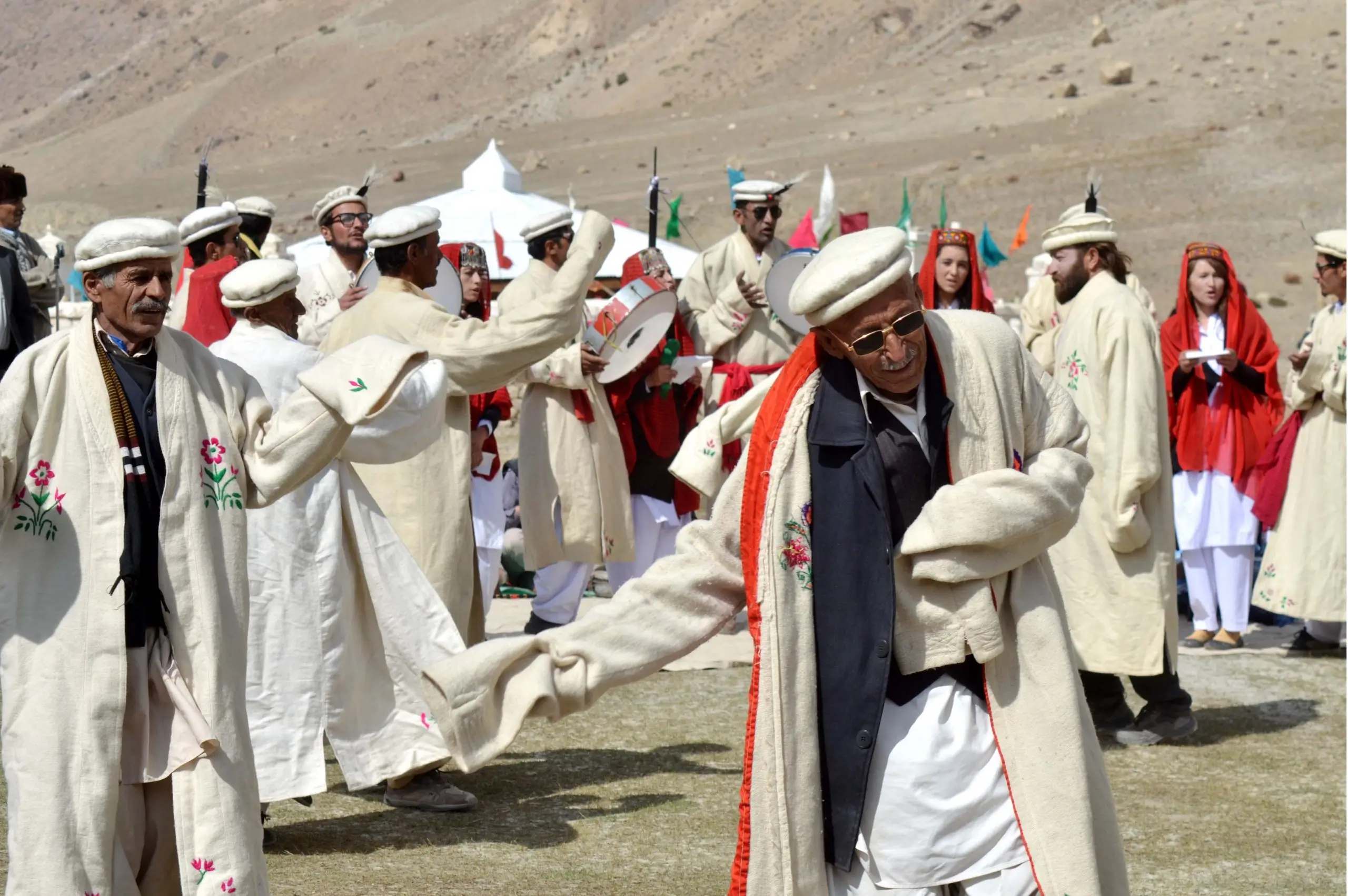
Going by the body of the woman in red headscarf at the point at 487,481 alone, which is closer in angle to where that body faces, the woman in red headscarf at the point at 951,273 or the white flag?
the woman in red headscarf

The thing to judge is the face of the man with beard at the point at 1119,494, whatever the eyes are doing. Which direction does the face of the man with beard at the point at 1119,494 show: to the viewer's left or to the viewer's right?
to the viewer's left

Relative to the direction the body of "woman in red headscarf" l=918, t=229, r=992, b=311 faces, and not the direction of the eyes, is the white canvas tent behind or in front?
behind

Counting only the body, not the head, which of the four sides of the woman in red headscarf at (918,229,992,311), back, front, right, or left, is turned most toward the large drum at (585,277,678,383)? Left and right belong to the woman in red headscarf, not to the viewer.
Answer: right

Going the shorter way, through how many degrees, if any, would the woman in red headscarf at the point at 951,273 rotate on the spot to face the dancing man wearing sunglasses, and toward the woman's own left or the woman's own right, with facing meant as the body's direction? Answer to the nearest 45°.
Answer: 0° — they already face them

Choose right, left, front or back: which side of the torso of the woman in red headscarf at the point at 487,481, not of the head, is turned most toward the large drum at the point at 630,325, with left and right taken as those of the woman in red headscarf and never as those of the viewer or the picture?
left

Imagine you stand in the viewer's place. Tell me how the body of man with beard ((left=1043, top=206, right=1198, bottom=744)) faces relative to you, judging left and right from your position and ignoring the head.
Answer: facing to the left of the viewer
